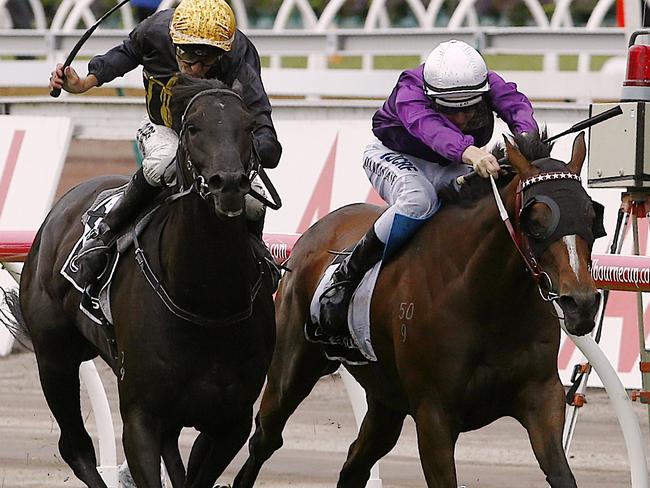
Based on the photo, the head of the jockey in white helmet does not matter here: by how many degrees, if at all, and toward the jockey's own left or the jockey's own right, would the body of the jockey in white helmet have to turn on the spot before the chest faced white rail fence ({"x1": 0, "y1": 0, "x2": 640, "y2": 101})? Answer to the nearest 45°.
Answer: approximately 135° to the jockey's own left

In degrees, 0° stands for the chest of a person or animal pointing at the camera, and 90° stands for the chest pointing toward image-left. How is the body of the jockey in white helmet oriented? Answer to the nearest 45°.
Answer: approximately 315°

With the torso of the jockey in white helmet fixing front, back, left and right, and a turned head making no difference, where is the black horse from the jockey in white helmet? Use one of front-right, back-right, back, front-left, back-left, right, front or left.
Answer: right

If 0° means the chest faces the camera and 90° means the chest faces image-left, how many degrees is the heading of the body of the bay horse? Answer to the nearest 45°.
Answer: approximately 315°

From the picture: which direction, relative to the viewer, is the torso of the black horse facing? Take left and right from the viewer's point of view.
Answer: facing the viewer and to the right of the viewer

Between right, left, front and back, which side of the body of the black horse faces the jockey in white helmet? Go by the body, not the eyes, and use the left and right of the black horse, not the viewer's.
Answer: left

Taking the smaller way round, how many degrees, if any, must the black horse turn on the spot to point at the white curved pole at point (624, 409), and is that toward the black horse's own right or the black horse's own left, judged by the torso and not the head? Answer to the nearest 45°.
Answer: approximately 45° to the black horse's own left
